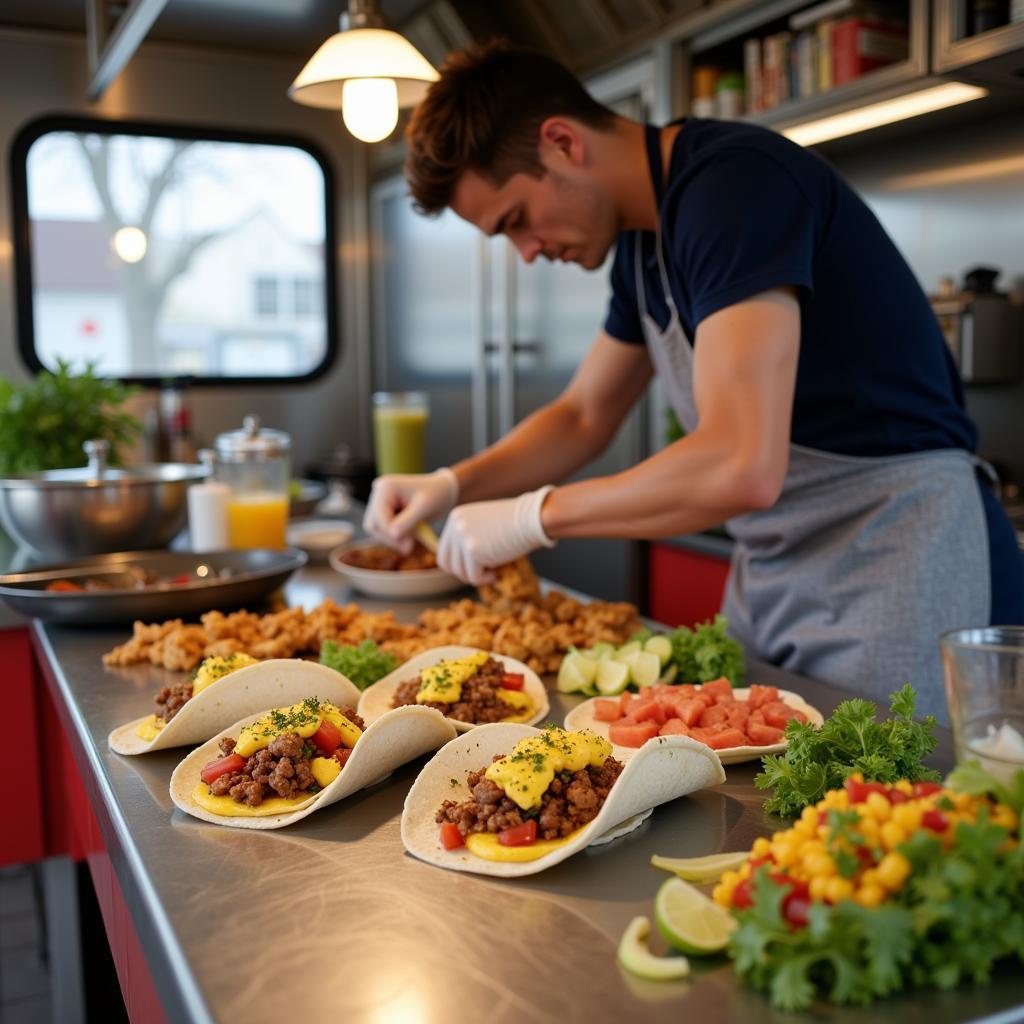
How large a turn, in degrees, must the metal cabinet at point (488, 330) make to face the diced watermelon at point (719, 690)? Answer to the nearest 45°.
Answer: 0° — it already faces it

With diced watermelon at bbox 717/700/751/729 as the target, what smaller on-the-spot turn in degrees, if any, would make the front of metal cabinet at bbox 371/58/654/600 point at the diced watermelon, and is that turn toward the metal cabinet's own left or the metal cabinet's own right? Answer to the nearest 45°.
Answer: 0° — it already faces it

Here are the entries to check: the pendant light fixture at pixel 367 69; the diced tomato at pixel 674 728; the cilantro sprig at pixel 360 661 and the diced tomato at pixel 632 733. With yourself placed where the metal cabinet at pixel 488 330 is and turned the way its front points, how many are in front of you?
4

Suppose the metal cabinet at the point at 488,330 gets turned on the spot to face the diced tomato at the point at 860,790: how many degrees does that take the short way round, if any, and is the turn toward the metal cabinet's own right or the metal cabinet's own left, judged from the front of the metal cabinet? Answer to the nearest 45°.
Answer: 0° — it already faces it

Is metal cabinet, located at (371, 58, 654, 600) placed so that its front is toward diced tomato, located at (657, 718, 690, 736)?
yes

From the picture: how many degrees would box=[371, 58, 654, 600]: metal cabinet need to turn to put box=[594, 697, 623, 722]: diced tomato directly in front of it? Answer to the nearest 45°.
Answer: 0° — it already faces it

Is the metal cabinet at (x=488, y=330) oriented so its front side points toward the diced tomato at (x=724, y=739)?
yes

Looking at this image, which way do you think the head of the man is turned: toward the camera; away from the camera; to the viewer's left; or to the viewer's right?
to the viewer's left

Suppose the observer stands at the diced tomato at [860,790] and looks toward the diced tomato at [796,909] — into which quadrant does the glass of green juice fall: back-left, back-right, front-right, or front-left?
back-right

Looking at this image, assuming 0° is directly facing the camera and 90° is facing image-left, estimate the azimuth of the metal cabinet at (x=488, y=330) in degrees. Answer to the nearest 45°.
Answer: approximately 0°

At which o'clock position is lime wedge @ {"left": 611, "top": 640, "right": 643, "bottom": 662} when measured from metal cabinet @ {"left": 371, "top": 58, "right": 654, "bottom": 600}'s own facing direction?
The lime wedge is roughly at 12 o'clock from the metal cabinet.

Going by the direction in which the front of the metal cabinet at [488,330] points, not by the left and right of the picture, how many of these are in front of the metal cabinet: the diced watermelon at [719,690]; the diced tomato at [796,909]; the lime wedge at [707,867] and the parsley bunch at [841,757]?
4
